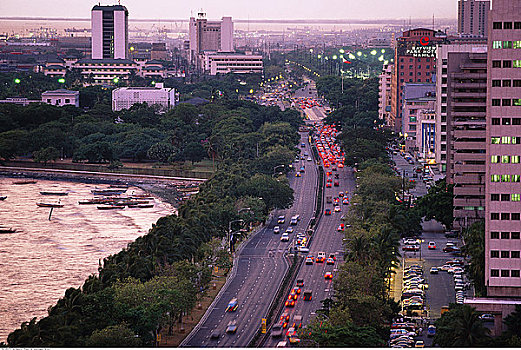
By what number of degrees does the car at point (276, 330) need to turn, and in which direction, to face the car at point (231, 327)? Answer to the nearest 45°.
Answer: approximately 90° to its left

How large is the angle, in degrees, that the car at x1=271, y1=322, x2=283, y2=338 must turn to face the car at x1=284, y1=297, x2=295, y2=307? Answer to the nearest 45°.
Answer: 0° — it already faces it

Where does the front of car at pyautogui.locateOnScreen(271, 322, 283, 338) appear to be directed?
away from the camera

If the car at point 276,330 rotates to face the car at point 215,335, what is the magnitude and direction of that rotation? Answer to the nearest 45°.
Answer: approximately 90° to its left

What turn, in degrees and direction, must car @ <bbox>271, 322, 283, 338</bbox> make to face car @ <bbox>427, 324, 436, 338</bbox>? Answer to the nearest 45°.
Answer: approximately 90° to its right

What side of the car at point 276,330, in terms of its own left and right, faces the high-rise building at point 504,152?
right
